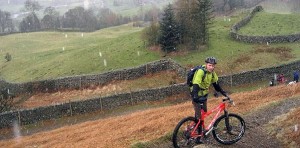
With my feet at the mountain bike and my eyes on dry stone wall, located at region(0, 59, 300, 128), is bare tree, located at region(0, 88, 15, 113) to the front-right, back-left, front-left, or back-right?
front-left

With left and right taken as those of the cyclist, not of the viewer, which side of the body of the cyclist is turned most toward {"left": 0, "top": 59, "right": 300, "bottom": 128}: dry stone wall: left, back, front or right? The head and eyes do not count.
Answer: back

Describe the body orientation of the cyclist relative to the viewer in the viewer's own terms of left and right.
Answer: facing the viewer and to the right of the viewer

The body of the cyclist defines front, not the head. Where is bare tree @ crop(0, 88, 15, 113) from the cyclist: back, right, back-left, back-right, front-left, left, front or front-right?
back
